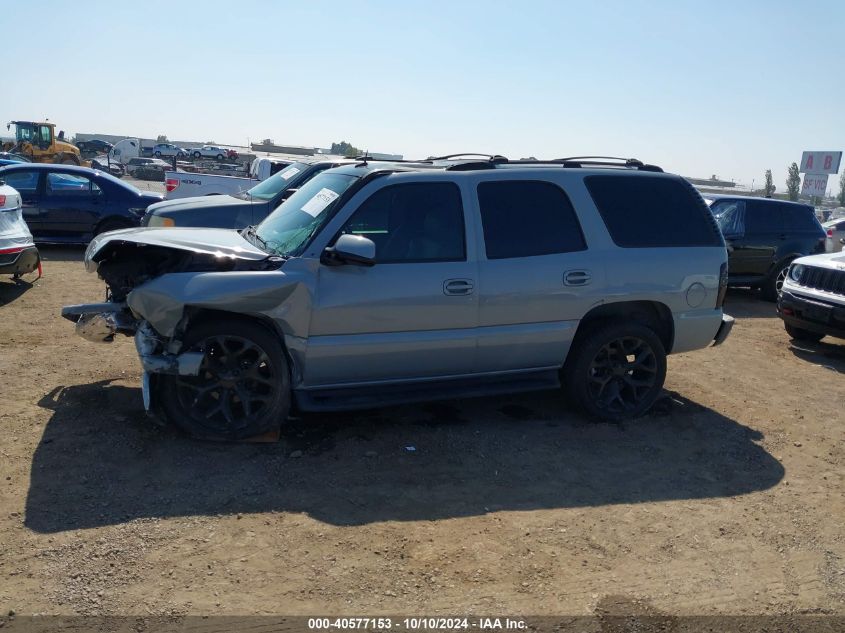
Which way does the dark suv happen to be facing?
to the viewer's left

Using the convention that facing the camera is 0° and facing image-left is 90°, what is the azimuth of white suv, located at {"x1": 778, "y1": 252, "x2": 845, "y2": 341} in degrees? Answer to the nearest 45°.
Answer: approximately 45°

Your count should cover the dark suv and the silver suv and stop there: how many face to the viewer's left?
2

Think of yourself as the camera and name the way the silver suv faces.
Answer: facing to the left of the viewer

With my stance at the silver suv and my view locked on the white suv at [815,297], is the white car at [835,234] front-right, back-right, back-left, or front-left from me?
front-left

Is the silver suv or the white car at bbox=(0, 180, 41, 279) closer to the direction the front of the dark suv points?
the white car

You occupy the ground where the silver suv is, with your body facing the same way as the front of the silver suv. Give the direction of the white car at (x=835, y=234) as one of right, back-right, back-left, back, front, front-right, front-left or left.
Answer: back-right

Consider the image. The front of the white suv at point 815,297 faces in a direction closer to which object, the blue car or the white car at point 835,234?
the blue car

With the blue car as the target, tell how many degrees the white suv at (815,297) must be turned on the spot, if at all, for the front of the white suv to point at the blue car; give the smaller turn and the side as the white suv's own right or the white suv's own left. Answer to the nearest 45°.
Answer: approximately 45° to the white suv's own right

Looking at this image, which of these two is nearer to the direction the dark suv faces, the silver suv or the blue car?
the blue car

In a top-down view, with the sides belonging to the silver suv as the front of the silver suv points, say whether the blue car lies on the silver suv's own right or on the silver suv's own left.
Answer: on the silver suv's own right

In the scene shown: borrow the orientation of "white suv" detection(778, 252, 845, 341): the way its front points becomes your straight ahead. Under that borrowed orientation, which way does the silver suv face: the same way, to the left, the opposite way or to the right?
the same way
